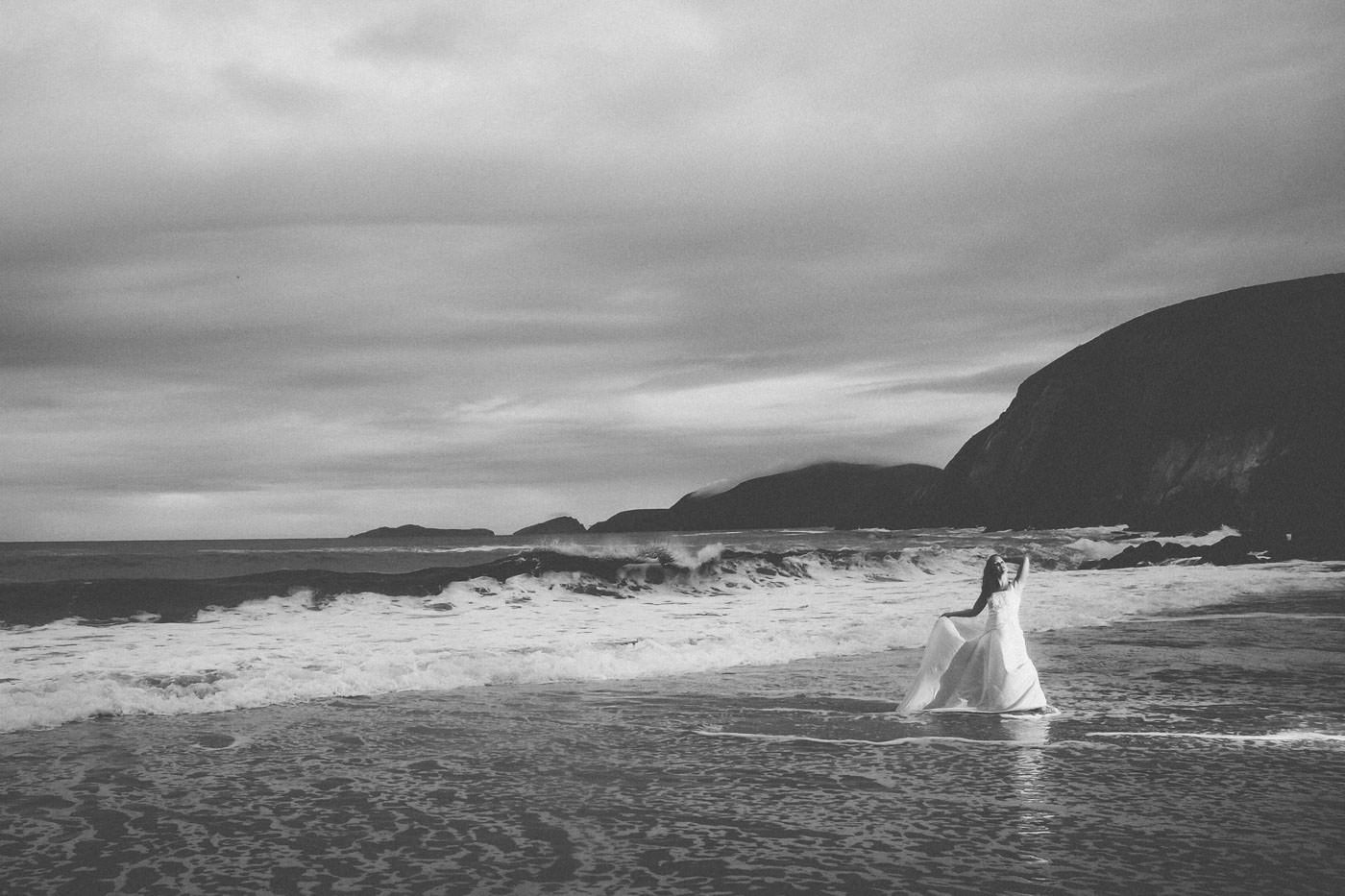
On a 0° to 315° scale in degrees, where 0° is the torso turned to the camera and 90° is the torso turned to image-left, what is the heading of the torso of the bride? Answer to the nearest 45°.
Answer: approximately 315°
